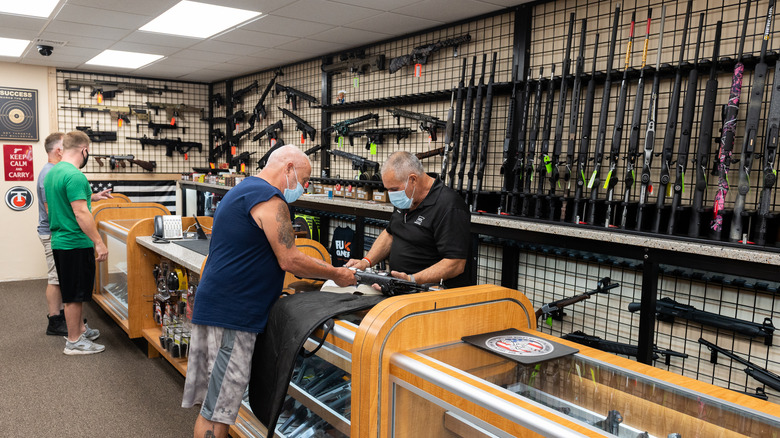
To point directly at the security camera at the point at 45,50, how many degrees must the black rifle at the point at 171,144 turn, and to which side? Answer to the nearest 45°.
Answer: approximately 45° to its left

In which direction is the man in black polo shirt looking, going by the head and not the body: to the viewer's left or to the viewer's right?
to the viewer's left

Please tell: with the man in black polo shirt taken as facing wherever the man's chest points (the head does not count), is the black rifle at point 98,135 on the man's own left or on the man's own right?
on the man's own right

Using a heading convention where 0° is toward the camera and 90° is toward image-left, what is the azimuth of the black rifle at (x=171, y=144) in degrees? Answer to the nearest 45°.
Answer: approximately 90°

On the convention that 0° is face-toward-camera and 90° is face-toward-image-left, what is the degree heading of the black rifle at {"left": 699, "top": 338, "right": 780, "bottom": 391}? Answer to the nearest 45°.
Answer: approximately 90°

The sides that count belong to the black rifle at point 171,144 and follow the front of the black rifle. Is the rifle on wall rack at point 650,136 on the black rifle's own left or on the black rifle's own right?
on the black rifle's own left

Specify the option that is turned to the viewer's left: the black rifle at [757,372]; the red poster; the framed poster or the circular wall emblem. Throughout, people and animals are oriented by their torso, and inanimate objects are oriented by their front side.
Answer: the black rifle

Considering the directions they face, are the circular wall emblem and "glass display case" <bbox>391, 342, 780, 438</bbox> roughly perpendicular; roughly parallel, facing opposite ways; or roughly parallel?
roughly perpendicular

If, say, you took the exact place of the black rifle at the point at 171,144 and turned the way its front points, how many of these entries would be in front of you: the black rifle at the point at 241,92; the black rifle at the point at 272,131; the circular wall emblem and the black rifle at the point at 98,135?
2
